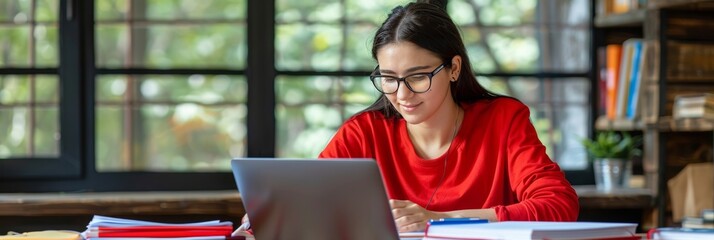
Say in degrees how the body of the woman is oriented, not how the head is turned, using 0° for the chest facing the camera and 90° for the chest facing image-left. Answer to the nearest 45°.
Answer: approximately 45°

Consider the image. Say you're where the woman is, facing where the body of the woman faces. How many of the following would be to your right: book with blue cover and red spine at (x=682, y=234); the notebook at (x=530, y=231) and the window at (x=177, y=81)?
1

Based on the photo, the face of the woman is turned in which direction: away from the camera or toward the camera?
toward the camera

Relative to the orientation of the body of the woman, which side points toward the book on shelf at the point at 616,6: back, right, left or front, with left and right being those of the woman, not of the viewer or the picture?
back

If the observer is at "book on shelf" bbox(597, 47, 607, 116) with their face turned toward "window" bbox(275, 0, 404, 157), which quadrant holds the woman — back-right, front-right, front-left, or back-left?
front-left

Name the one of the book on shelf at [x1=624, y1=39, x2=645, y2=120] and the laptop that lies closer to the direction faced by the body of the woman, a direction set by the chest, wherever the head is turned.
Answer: the laptop

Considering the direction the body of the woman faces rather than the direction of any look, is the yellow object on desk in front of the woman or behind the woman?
in front
